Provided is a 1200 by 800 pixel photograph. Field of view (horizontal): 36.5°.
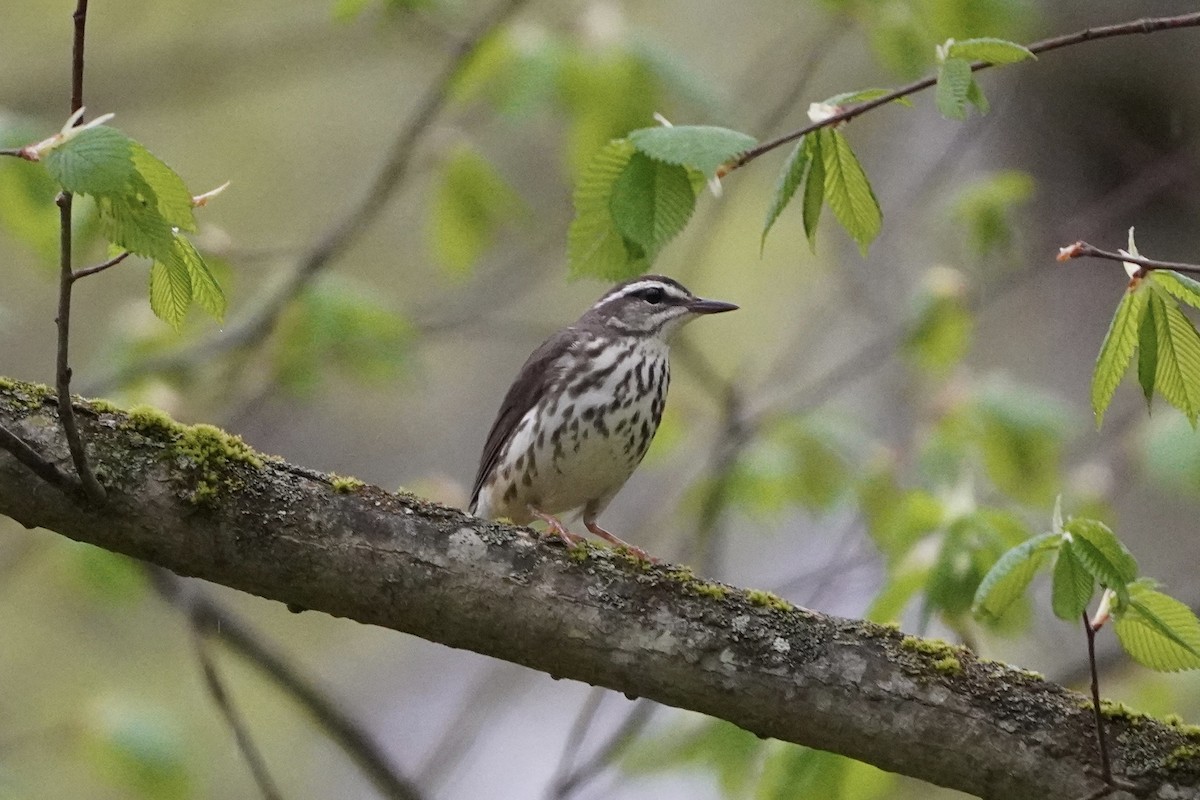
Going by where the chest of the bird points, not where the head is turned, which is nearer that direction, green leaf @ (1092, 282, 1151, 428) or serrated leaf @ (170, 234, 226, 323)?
the green leaf

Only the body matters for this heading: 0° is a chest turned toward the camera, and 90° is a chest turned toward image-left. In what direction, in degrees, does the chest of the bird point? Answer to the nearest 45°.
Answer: approximately 315°

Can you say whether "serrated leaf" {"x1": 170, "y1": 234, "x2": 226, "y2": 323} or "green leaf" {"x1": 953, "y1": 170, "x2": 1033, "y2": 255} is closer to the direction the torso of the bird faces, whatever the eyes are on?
the green leaf
